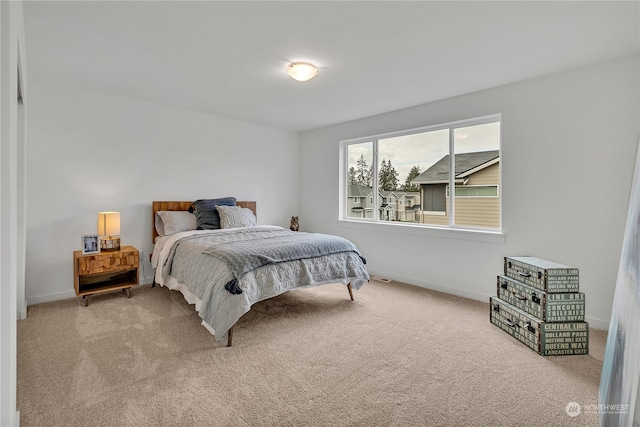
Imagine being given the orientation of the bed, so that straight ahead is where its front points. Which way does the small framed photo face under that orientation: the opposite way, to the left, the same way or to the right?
the same way

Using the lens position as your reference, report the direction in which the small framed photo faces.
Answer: facing the viewer

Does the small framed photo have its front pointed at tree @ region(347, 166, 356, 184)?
no

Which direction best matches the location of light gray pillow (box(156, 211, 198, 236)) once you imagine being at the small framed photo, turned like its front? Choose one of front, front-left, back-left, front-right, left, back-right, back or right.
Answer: left

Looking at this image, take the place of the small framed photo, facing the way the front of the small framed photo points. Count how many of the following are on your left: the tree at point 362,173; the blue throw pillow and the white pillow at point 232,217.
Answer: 3

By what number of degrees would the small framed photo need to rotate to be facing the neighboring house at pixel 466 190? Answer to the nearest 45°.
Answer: approximately 45° to its left

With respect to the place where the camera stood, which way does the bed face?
facing the viewer and to the right of the viewer

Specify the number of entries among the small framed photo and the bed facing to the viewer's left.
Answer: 0

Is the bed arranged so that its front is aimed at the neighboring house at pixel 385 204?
no

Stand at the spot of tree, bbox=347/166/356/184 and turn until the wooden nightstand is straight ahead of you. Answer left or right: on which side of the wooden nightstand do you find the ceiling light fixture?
left

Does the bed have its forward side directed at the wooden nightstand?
no

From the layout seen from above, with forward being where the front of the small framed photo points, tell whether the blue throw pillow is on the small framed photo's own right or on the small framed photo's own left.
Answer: on the small framed photo's own left

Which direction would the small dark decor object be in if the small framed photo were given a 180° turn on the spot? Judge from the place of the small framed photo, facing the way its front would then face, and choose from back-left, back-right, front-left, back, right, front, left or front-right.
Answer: right

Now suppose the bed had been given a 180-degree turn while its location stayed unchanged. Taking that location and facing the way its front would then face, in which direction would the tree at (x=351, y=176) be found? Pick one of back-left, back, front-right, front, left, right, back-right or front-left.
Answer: right
